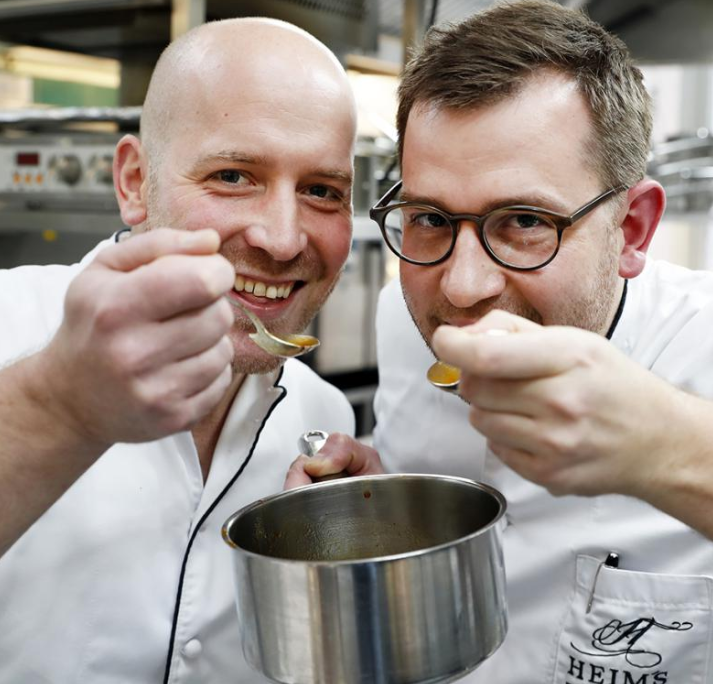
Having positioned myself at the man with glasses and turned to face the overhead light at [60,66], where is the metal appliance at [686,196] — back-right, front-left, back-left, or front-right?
front-right

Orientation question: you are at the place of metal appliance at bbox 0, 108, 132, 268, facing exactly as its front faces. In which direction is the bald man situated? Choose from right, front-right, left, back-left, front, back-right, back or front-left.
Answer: front

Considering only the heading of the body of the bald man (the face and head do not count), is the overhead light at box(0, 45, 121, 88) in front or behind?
behind

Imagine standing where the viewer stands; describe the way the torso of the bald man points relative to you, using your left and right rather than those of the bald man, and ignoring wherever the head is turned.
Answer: facing the viewer and to the right of the viewer

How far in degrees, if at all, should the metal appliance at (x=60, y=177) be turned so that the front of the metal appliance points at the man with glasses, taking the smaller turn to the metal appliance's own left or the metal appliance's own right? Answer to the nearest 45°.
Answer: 0° — it already faces them

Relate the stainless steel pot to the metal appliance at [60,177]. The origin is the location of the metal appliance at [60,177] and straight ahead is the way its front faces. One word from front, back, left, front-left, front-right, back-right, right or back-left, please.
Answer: front

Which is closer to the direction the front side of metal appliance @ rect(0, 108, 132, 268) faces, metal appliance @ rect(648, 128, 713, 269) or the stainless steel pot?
the stainless steel pot

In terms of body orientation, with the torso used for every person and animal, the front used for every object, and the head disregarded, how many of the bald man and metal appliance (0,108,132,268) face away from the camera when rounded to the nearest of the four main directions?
0

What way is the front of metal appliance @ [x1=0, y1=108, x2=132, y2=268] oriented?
toward the camera

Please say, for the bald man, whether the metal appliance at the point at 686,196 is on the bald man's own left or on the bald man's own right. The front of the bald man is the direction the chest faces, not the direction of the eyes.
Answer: on the bald man's own left
